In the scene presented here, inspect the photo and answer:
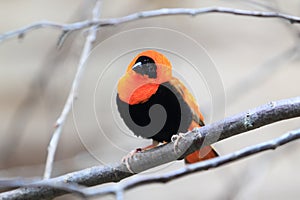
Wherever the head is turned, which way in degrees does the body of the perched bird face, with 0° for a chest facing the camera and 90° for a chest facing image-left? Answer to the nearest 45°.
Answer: approximately 45°
